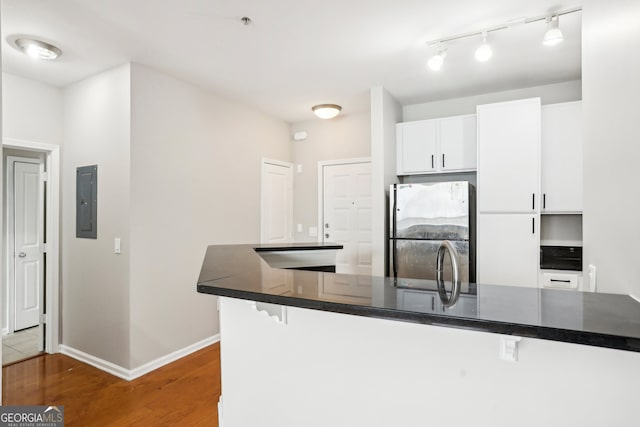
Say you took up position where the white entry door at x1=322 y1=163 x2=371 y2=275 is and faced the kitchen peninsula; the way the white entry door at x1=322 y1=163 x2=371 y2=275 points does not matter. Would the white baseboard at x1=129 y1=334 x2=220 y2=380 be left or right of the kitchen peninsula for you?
right

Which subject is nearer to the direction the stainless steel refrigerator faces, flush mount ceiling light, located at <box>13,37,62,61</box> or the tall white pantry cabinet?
the flush mount ceiling light

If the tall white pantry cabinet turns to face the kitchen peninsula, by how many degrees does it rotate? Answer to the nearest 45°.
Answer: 0° — it already faces it

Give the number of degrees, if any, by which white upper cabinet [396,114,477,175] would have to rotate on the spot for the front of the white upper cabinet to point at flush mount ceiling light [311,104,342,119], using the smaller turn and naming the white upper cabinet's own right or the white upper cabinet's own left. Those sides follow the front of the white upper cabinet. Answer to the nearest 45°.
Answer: approximately 90° to the white upper cabinet's own right

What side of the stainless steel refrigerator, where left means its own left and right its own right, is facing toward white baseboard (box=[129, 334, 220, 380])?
right

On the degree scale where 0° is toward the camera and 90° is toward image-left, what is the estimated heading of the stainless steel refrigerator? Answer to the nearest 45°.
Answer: approximately 0°

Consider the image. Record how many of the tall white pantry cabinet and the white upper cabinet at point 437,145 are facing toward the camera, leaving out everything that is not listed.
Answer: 2

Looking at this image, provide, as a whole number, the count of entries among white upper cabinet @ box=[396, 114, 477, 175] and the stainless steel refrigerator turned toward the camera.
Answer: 2

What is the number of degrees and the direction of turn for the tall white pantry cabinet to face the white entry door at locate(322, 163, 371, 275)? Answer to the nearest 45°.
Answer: approximately 90° to its right

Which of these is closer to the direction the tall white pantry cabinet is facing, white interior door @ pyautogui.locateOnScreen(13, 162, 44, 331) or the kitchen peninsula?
the kitchen peninsula

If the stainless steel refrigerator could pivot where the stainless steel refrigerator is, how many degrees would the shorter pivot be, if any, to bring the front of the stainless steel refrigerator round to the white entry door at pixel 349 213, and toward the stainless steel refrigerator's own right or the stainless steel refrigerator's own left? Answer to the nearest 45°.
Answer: approximately 135° to the stainless steel refrigerator's own right
